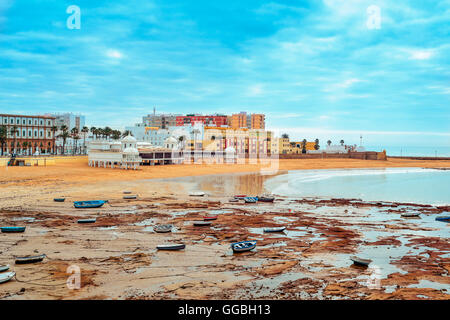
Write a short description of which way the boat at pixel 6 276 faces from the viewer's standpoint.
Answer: facing to the right of the viewer

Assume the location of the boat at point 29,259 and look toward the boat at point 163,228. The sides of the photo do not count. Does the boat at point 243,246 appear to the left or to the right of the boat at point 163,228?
right

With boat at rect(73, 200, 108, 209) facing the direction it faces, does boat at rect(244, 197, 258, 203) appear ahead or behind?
ahead
